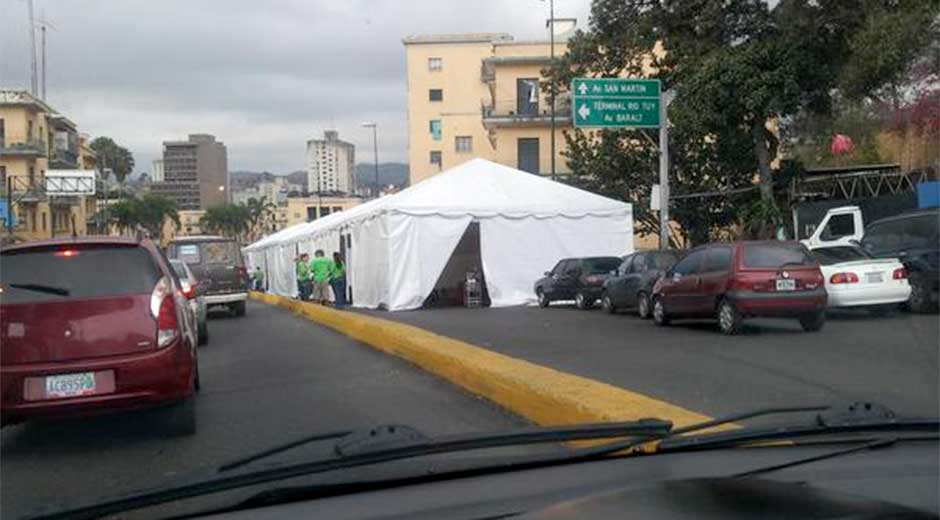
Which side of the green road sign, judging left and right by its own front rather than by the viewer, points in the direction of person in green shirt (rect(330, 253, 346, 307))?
right

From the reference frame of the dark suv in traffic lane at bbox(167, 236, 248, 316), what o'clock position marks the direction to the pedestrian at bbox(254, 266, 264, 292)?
The pedestrian is roughly at 12 o'clock from the dark suv in traffic lane.

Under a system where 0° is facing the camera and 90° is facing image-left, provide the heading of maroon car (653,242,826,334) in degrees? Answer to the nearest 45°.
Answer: approximately 135°

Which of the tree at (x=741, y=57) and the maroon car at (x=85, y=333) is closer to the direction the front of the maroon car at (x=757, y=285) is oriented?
the tree

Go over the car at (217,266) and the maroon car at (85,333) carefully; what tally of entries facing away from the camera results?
2

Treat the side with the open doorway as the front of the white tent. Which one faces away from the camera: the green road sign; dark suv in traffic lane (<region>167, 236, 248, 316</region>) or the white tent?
the dark suv in traffic lane

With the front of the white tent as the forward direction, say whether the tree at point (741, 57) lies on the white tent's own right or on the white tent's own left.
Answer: on the white tent's own left

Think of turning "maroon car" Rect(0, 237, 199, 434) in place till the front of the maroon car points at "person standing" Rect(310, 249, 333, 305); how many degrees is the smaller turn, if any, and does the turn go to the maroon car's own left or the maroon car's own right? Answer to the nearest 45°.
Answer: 0° — it already faces them

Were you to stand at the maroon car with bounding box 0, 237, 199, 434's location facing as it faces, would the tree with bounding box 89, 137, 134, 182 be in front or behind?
in front

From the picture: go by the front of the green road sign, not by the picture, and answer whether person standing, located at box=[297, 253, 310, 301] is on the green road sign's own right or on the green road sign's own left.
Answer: on the green road sign's own right

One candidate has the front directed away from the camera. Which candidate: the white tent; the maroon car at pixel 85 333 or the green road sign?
the maroon car

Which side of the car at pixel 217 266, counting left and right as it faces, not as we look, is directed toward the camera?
back
